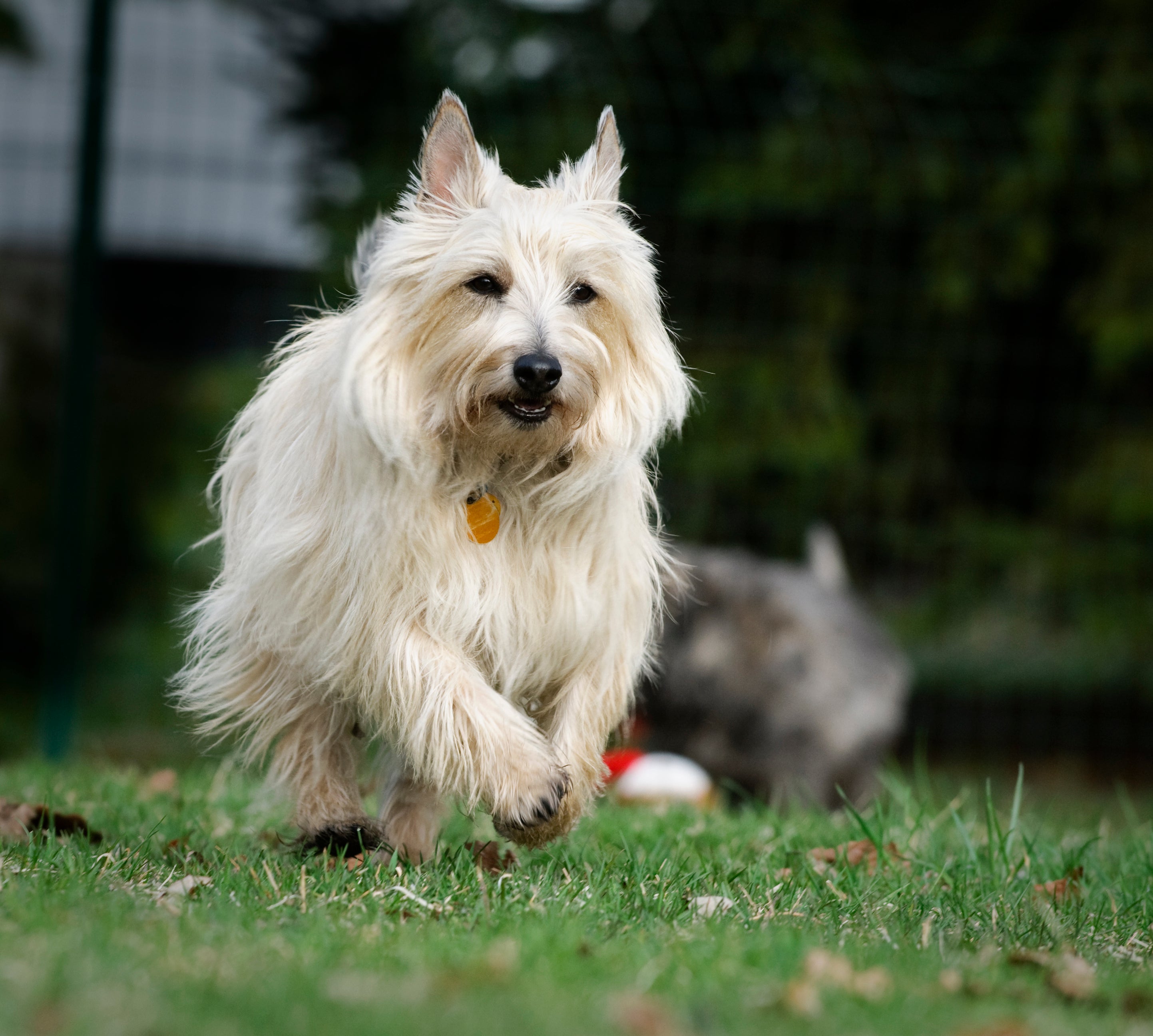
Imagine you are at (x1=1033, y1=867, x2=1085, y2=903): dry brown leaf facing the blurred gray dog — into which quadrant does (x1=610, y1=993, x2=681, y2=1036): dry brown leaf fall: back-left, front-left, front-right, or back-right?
back-left

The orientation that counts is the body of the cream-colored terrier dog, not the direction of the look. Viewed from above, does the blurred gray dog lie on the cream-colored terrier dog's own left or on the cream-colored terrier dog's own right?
on the cream-colored terrier dog's own left

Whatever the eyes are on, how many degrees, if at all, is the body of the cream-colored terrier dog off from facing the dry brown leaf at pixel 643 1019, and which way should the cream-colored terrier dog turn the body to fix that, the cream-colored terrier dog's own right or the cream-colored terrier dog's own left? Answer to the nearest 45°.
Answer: approximately 45° to the cream-colored terrier dog's own right

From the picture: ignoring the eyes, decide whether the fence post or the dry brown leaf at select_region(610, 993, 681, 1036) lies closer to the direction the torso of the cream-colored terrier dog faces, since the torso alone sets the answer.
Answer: the dry brown leaf

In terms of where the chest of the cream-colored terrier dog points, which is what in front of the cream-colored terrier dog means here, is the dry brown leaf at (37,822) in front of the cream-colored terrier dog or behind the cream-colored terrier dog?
behind

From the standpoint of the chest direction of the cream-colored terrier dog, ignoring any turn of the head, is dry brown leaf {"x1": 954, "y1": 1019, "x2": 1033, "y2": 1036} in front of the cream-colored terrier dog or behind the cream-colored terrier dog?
in front

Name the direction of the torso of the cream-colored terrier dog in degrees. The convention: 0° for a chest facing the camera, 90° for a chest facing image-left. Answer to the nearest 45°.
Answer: approximately 315°

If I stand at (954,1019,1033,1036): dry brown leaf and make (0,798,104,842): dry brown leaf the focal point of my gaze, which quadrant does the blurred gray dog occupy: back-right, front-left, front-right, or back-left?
front-right

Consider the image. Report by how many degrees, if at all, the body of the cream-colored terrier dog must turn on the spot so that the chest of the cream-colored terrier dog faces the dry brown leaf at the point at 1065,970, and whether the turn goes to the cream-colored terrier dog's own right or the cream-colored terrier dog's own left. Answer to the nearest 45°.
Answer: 0° — it already faces it

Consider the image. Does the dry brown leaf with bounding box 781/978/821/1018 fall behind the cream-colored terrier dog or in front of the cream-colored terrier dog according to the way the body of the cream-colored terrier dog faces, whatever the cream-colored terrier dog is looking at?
in front
